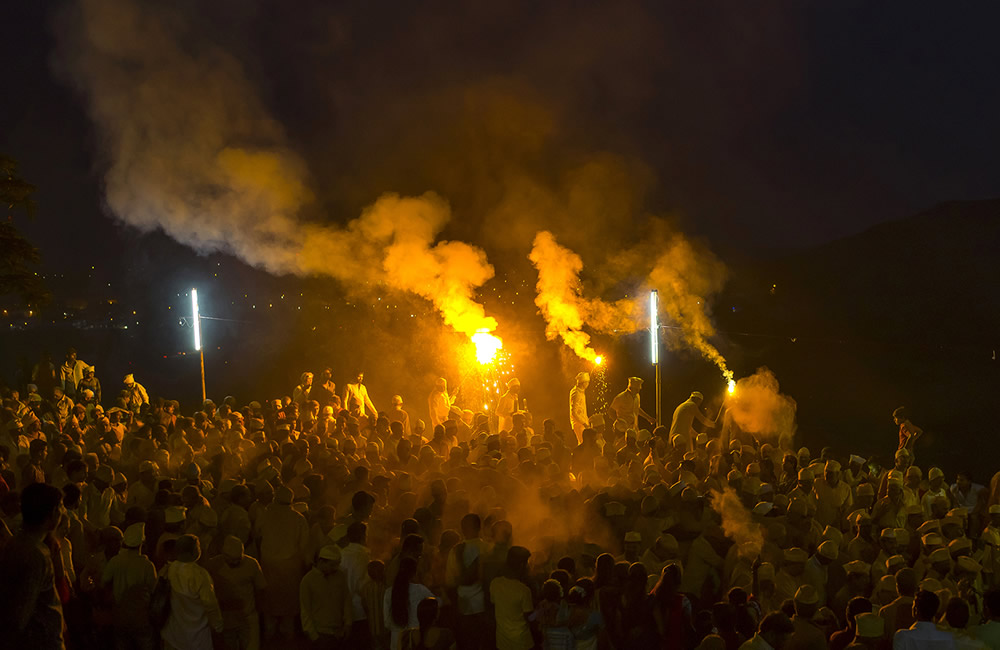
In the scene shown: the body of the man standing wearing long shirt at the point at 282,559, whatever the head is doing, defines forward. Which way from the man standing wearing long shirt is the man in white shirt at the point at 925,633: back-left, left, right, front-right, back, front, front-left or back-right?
back-right

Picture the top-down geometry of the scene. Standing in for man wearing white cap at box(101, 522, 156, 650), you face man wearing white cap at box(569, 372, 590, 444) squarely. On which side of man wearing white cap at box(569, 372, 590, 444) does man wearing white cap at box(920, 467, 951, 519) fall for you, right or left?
right

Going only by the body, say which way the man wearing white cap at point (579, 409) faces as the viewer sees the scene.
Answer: to the viewer's right

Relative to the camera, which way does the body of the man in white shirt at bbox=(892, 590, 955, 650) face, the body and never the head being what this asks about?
away from the camera

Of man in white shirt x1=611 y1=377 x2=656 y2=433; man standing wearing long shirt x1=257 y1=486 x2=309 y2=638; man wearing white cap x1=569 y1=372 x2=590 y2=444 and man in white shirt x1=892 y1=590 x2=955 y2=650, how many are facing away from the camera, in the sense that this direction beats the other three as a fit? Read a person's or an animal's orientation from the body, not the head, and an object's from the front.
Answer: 2

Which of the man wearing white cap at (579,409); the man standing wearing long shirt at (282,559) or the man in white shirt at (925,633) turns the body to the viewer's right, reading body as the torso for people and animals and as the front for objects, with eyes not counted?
the man wearing white cap at (579,409)

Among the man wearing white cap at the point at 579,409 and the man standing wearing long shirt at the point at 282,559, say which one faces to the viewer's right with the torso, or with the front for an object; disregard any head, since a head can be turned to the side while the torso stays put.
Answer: the man wearing white cap at the point at 579,409

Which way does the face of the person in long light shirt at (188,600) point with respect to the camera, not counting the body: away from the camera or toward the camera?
away from the camera

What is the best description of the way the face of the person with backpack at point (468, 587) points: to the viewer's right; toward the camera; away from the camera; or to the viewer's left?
away from the camera

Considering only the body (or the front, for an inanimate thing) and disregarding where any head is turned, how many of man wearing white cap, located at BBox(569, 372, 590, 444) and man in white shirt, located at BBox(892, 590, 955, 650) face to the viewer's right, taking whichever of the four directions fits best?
1
